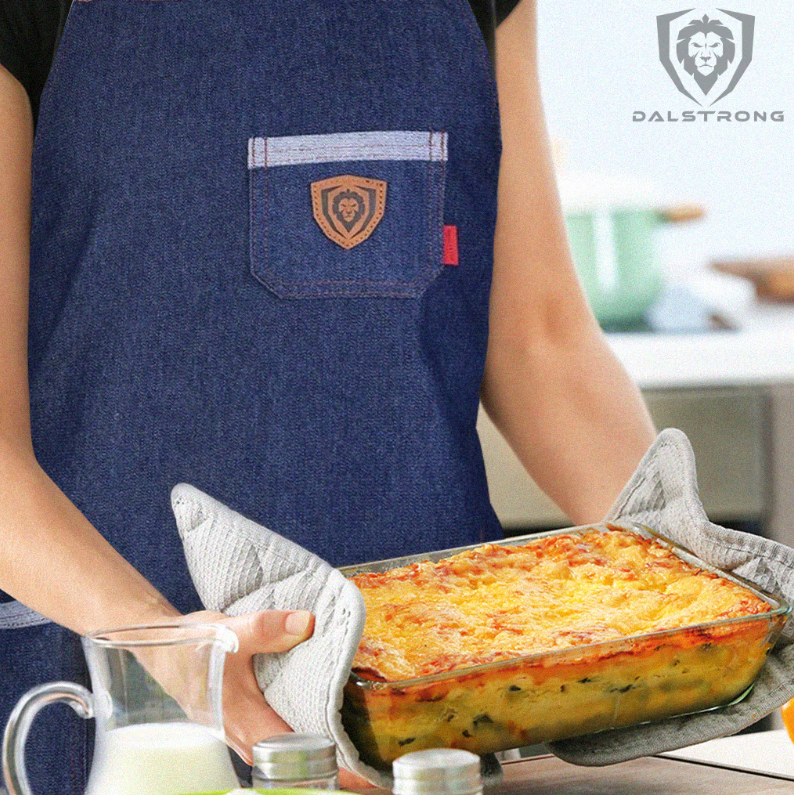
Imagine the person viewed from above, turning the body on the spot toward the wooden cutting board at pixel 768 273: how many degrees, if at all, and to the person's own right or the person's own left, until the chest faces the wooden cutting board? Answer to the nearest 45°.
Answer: approximately 135° to the person's own left

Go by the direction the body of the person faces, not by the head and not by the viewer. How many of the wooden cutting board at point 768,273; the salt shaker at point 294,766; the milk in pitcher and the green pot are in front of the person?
2

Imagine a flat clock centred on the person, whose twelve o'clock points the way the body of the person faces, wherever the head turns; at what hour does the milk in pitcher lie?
The milk in pitcher is roughly at 12 o'clock from the person.

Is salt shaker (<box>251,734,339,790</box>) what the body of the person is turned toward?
yes

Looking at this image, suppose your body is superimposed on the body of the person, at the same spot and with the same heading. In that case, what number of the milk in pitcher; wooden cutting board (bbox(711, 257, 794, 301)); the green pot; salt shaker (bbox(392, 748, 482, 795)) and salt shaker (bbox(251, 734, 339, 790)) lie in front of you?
3

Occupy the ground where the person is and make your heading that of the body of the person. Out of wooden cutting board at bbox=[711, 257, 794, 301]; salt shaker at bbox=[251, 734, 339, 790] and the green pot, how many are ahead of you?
1

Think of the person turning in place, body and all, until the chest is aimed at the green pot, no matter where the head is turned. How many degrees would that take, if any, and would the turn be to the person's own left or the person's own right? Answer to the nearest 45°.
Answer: approximately 135° to the person's own left

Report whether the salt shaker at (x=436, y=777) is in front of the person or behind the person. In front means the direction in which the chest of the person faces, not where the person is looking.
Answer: in front

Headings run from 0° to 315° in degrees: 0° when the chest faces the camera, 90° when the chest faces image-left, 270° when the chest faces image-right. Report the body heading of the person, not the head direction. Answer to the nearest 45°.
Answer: approximately 0°
